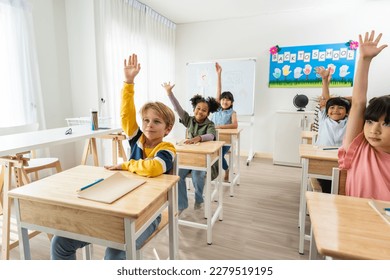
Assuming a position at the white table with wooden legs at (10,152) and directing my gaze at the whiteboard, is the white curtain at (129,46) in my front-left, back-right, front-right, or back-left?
front-left

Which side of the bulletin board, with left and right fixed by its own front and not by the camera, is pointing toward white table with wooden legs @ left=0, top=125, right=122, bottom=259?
front

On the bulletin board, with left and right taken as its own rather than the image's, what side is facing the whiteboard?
right

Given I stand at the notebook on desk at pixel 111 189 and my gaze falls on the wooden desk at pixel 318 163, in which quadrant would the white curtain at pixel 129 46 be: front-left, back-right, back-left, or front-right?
front-left

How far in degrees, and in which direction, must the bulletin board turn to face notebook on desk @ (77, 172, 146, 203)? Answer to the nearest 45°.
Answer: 0° — it already faces it

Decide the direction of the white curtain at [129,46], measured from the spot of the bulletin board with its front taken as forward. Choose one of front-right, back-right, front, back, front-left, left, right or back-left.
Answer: front-right

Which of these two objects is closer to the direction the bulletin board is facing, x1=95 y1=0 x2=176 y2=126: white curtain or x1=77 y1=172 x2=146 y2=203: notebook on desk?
the notebook on desk

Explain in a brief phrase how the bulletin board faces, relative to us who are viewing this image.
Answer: facing the viewer

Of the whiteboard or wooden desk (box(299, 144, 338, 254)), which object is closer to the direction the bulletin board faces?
the wooden desk

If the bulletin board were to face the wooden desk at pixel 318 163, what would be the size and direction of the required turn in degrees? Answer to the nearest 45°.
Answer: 0° — it already faces it
